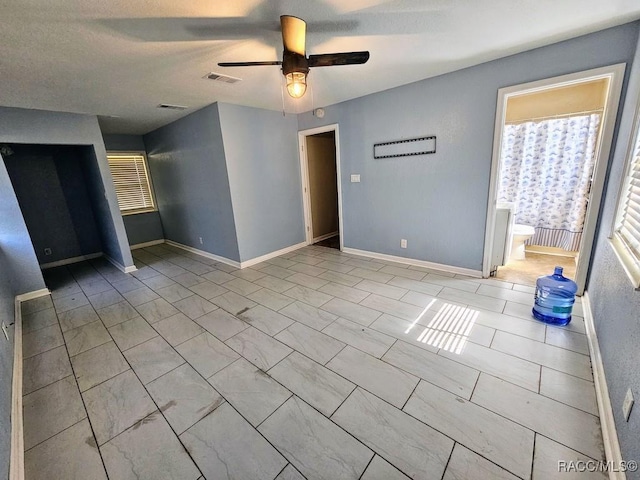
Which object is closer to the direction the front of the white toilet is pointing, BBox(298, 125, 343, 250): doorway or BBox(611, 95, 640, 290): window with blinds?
the window with blinds

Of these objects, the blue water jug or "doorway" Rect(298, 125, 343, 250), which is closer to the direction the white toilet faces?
the blue water jug

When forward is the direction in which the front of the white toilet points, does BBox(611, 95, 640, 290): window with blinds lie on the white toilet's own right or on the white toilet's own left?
on the white toilet's own right

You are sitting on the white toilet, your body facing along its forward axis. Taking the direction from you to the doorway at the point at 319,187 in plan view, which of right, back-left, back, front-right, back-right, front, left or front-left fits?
back

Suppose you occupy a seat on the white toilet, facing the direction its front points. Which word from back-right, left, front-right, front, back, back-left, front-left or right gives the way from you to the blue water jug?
right

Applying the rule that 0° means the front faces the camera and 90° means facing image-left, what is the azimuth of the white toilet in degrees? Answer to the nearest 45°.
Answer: approximately 270°

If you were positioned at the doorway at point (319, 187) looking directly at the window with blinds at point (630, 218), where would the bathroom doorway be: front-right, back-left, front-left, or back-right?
front-left
